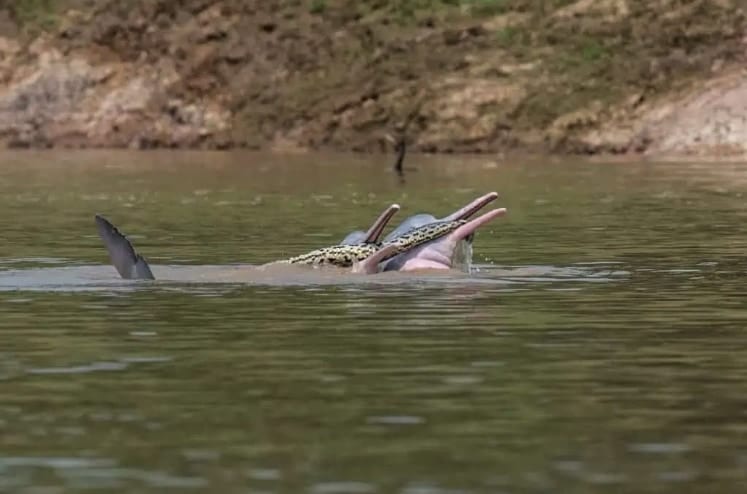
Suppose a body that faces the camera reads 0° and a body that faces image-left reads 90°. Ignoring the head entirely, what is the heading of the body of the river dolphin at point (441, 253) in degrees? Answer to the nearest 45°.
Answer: approximately 270°
